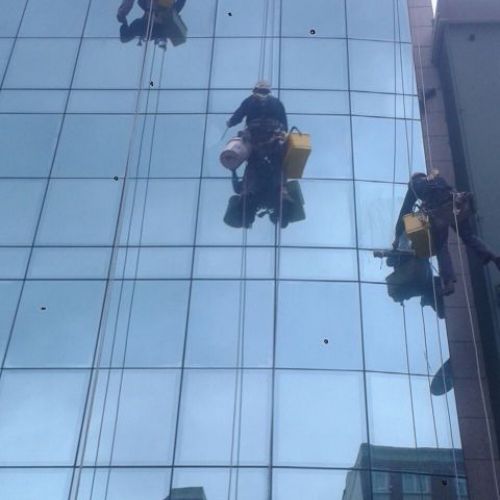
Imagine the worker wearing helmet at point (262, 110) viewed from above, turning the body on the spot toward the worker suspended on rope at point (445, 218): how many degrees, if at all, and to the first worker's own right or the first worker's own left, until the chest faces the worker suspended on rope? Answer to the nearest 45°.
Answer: approximately 90° to the first worker's own right

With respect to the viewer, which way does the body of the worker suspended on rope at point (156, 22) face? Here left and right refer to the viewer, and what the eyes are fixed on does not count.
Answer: facing away from the viewer

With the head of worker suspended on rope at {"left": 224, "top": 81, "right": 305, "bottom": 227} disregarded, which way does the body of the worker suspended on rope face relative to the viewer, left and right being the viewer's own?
facing away from the viewer

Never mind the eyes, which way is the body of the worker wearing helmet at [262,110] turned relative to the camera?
away from the camera

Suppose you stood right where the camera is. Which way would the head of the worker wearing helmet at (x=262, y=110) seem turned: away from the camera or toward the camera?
away from the camera

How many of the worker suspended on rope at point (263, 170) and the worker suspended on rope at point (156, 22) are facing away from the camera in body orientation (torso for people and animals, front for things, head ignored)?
2
